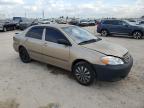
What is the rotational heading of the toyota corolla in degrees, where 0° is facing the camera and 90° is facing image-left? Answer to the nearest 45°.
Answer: approximately 315°

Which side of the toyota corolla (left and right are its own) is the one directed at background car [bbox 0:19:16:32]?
back

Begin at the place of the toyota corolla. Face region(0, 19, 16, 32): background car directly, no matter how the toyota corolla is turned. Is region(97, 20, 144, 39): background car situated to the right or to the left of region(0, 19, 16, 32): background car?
right
